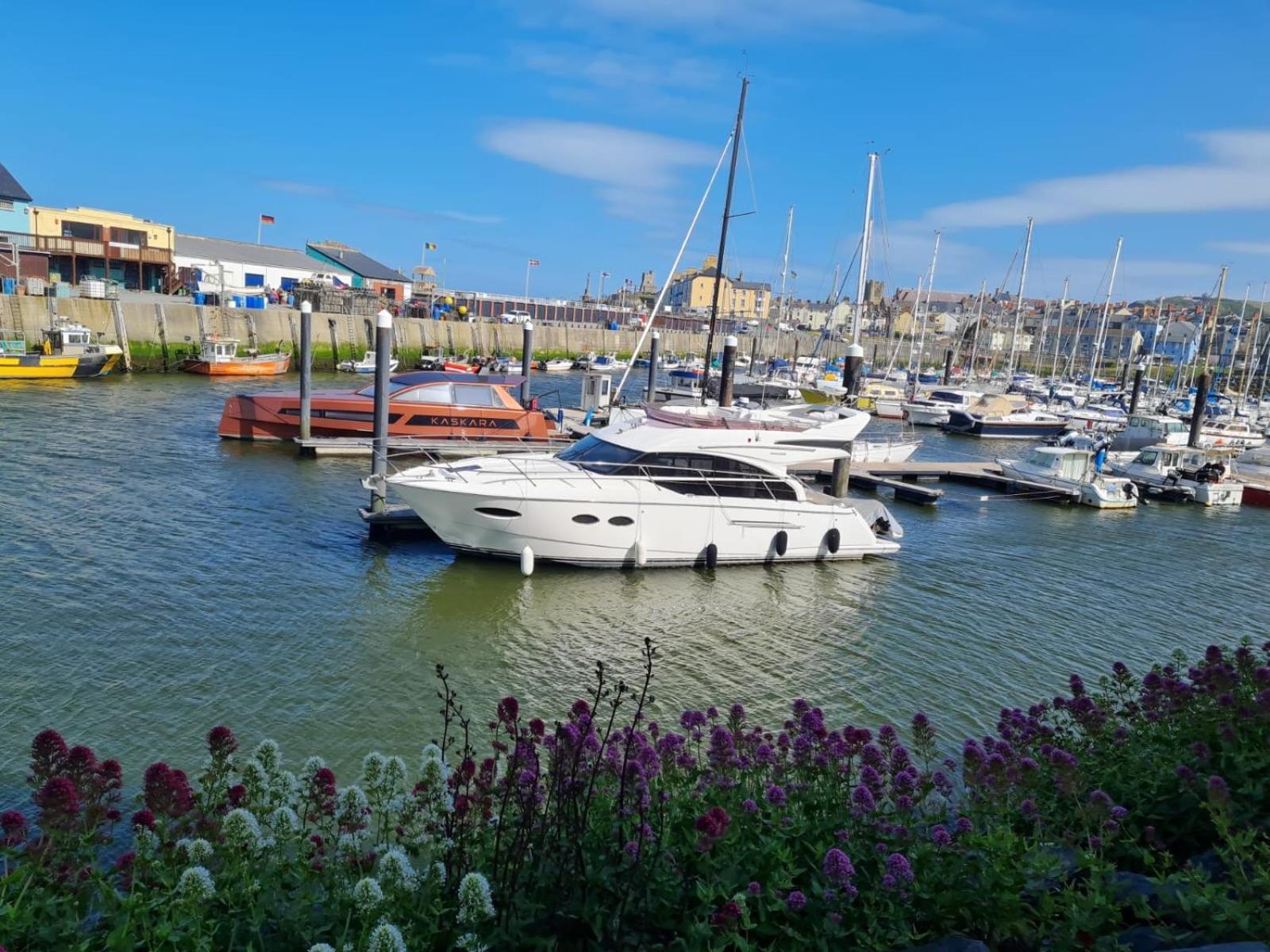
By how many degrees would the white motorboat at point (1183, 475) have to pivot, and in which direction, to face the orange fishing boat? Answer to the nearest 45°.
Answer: approximately 45° to its left

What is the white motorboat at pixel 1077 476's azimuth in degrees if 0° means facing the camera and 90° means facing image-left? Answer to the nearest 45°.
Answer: approximately 135°

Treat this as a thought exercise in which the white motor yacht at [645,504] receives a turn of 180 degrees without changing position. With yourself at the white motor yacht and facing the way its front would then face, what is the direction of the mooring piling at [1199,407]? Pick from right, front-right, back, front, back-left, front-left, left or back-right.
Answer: front-left

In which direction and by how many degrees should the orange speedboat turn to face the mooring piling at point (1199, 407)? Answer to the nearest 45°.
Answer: approximately 180°

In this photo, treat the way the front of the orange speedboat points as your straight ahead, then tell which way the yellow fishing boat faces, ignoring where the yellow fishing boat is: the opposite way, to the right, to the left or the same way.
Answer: the opposite way

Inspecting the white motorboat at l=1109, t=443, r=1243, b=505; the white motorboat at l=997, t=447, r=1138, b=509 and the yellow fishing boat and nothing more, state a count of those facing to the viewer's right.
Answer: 1

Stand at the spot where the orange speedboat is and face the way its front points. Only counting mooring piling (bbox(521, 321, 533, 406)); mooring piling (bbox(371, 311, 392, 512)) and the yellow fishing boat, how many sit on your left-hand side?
1

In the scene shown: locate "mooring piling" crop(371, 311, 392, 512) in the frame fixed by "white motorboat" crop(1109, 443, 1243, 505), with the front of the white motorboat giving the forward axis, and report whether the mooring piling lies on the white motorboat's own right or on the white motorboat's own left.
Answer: on the white motorboat's own left

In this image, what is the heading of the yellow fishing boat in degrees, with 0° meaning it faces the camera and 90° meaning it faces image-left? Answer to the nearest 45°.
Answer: approximately 270°

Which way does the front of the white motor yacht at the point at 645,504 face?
to the viewer's left

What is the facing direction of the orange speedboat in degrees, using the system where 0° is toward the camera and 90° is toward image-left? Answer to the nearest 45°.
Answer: approximately 90°
